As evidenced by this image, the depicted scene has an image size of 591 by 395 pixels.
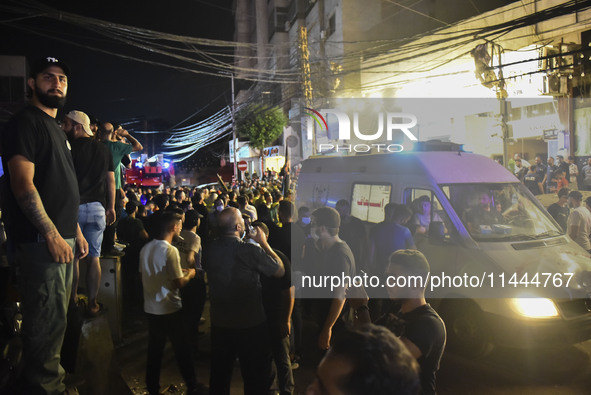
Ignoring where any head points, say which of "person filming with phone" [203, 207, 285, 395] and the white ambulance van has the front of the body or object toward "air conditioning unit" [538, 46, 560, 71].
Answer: the person filming with phone

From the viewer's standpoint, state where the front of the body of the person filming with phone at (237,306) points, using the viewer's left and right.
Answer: facing away from the viewer and to the right of the viewer

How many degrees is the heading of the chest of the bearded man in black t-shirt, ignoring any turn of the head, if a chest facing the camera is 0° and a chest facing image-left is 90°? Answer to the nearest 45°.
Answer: approximately 315°

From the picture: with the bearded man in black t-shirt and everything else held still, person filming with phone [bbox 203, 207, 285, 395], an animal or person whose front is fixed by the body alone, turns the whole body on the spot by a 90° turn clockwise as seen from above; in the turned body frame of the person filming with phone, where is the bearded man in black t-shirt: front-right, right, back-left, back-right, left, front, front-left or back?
right

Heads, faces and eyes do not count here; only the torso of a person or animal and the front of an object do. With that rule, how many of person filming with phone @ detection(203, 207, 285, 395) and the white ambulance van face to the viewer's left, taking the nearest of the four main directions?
0

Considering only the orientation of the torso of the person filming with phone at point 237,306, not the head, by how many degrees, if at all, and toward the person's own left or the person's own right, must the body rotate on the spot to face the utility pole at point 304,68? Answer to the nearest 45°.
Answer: approximately 45° to the person's own left

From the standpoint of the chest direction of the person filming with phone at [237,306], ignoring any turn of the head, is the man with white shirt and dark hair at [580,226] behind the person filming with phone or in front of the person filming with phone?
in front

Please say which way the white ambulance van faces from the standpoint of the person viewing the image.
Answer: facing the viewer and to the right of the viewer

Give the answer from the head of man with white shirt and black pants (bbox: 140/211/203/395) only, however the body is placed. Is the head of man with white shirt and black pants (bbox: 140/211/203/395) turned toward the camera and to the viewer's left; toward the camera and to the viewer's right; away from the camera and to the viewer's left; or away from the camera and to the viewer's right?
away from the camera and to the viewer's right
